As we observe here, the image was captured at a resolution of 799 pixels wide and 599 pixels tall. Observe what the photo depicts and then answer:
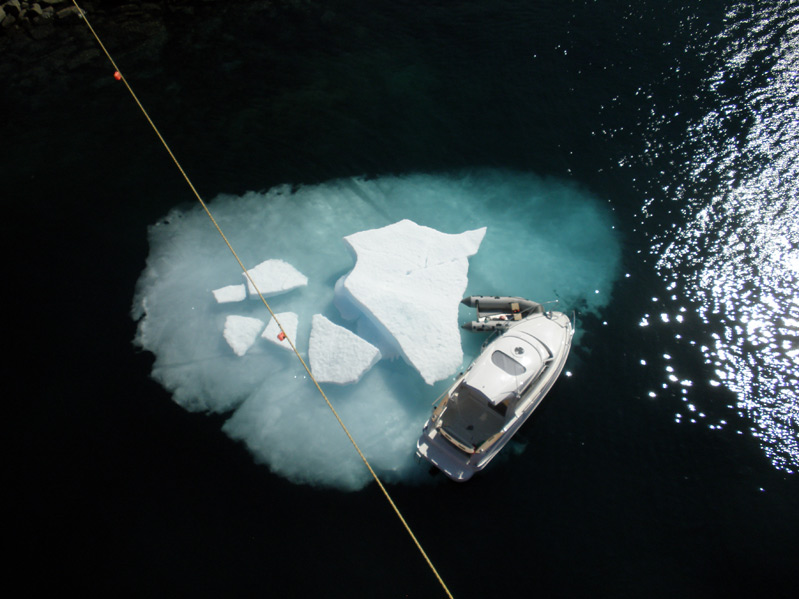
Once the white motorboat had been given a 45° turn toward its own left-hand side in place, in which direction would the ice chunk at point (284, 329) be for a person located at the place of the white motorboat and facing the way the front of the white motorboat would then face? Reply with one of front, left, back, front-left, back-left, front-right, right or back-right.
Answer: left

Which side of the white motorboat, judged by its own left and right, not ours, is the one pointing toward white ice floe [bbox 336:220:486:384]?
left

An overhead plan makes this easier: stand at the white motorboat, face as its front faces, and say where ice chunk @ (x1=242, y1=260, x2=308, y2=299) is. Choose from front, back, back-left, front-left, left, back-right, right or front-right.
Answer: back-left

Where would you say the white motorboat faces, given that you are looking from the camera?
facing away from the viewer and to the right of the viewer

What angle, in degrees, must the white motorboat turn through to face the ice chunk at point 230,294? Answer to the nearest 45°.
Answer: approximately 135° to its left

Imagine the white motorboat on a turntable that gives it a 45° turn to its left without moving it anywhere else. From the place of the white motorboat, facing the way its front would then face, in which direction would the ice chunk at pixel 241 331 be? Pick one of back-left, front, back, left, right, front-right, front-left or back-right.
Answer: left

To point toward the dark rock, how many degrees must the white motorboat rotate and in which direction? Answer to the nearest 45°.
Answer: approximately 135° to its left
